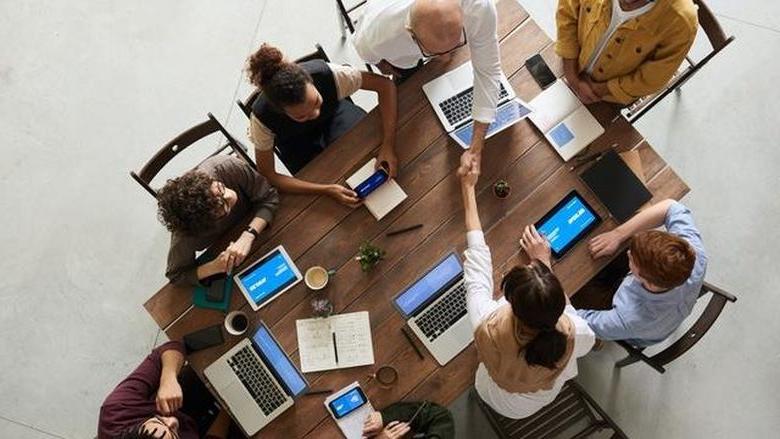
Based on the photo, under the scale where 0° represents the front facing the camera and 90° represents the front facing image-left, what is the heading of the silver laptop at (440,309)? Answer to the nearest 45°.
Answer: approximately 315°

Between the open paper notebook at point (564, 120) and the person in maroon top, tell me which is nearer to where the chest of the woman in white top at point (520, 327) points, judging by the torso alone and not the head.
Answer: the open paper notebook

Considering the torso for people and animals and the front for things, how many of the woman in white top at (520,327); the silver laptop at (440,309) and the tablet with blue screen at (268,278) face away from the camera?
1

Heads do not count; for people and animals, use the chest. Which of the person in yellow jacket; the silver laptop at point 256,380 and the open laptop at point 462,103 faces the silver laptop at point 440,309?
the person in yellow jacket

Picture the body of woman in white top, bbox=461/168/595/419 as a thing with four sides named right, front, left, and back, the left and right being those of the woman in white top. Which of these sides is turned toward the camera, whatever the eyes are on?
back

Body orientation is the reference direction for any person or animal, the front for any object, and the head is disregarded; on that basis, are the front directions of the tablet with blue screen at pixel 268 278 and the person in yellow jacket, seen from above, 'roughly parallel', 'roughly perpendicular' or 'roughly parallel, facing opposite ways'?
roughly perpendicular
